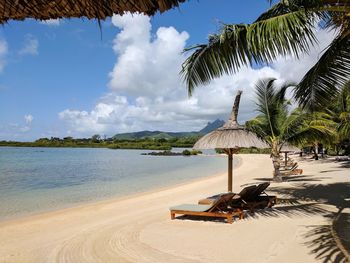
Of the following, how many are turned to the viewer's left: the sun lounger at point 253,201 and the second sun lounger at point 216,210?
2

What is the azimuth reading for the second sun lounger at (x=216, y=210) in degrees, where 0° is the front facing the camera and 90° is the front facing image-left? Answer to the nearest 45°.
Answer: approximately 90°

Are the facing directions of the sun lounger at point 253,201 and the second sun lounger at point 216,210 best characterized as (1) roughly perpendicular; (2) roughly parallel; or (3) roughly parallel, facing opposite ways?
roughly parallel

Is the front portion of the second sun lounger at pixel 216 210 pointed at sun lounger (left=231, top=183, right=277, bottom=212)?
no

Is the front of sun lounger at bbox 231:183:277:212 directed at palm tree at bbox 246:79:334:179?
no

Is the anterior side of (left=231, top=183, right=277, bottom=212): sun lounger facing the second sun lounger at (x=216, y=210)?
no

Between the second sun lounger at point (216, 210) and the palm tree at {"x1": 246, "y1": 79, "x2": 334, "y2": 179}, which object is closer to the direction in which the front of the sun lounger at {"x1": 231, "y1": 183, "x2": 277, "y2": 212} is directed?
the second sun lounger

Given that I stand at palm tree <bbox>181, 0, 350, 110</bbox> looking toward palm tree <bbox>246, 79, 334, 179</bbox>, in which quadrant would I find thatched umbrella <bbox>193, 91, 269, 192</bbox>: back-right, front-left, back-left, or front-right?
front-left

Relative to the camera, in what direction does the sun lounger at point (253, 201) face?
facing to the left of the viewer
